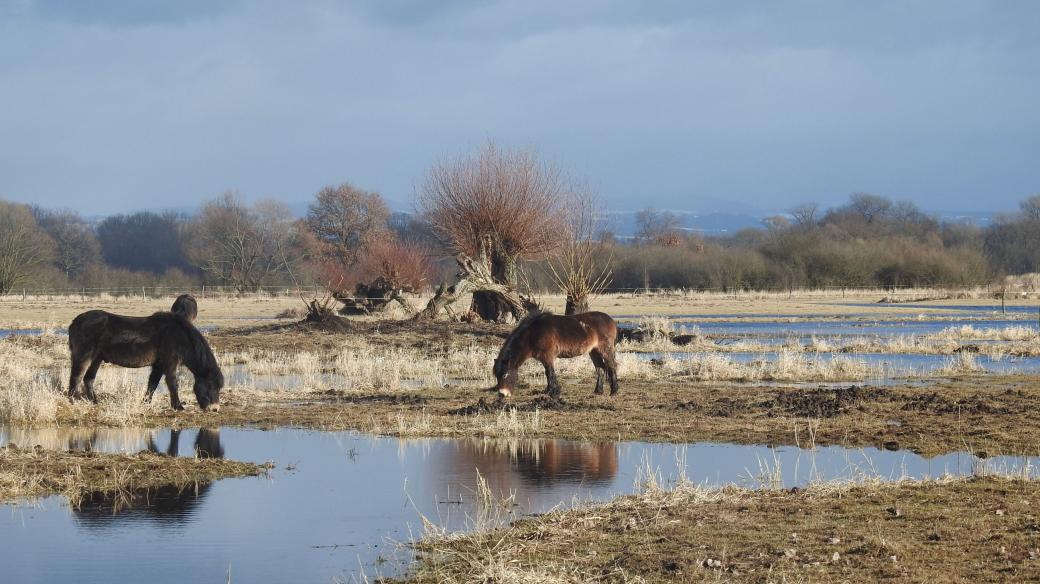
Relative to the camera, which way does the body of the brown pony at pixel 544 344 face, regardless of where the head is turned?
to the viewer's left

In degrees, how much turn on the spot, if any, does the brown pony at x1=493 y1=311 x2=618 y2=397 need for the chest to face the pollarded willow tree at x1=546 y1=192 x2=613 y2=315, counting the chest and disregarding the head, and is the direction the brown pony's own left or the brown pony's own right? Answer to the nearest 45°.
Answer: approximately 90° to the brown pony's own right

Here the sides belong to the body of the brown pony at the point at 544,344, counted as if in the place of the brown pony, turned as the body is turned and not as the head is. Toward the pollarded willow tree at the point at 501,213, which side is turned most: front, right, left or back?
right

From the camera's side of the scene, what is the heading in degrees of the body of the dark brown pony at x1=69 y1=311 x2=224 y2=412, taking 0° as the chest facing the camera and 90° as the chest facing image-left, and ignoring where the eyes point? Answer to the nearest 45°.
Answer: approximately 270°

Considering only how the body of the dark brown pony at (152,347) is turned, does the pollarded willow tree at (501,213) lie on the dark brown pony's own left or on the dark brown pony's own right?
on the dark brown pony's own left

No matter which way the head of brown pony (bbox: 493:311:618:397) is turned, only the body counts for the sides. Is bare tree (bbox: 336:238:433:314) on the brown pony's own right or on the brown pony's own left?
on the brown pony's own right

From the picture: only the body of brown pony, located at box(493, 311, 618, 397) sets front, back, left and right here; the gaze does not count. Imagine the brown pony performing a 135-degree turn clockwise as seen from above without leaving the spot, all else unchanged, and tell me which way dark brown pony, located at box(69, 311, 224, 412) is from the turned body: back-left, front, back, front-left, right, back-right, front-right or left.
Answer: back-left

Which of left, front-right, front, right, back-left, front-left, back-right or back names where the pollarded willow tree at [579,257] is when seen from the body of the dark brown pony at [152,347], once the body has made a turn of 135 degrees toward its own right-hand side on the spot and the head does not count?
back

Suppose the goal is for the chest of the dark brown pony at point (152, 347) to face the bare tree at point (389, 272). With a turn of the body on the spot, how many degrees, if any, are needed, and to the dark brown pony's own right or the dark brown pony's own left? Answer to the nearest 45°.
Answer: approximately 90° to the dark brown pony's own left
